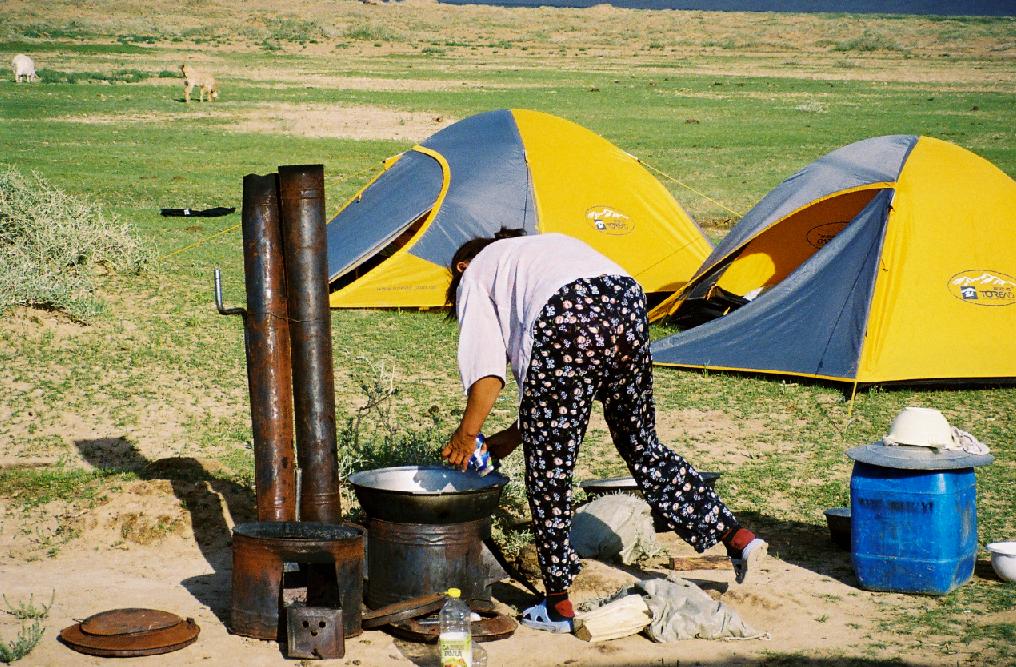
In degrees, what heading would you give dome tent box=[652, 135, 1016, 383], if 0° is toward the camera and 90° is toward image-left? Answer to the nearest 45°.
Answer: approximately 45°

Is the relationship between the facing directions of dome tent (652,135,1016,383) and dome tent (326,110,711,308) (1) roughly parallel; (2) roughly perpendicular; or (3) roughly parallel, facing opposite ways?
roughly parallel

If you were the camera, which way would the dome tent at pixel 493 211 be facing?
facing the viewer and to the left of the viewer

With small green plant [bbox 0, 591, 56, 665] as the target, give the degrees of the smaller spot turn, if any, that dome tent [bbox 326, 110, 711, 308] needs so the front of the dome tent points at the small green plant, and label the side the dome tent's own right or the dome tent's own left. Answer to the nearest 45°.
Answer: approximately 45° to the dome tent's own left

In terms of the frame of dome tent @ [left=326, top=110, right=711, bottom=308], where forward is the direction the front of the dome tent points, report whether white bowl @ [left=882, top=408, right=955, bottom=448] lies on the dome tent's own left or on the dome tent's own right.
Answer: on the dome tent's own left

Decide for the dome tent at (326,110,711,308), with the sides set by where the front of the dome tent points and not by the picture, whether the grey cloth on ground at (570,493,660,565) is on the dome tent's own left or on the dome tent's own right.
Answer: on the dome tent's own left

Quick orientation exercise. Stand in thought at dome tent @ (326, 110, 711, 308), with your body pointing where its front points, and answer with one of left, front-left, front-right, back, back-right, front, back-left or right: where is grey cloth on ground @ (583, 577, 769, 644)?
front-left

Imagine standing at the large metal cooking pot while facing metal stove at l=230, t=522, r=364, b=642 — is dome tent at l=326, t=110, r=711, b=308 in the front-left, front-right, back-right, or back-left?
back-right

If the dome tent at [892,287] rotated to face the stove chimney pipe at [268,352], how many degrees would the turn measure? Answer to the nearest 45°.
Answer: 0° — it already faces it

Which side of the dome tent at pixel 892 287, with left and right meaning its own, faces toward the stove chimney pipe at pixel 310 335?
front
